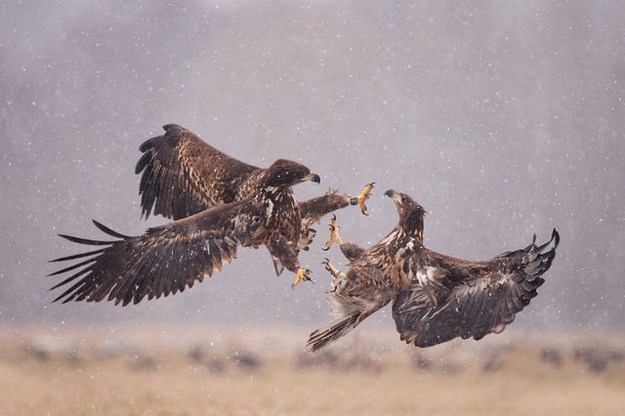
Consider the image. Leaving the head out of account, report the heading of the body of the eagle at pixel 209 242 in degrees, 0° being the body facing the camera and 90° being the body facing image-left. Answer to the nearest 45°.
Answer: approximately 270°

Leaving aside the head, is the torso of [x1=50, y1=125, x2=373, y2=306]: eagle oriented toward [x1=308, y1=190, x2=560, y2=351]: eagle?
yes
